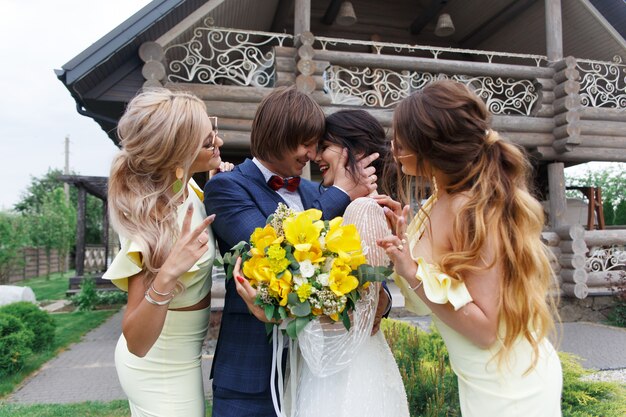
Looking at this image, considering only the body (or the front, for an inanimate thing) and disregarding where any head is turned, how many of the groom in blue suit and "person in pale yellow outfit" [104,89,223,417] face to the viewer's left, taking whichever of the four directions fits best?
0

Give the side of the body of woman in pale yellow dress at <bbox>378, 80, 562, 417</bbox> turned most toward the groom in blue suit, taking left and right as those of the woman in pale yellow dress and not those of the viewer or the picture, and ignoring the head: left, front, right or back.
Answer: front

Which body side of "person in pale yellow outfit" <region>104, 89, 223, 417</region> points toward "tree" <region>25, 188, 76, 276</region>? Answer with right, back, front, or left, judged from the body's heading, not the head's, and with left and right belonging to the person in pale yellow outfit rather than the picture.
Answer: left

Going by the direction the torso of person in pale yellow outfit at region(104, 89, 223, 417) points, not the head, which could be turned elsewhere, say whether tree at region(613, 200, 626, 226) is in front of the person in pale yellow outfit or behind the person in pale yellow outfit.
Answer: in front

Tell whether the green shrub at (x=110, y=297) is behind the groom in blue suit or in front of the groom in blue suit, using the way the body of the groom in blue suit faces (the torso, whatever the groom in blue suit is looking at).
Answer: behind

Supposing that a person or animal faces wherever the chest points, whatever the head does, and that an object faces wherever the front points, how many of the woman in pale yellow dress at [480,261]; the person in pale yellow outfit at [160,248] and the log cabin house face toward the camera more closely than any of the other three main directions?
1

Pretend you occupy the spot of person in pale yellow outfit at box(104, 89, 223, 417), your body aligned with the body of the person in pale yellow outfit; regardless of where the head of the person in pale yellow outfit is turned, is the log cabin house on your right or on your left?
on your left

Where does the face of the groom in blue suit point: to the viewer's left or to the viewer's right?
to the viewer's right

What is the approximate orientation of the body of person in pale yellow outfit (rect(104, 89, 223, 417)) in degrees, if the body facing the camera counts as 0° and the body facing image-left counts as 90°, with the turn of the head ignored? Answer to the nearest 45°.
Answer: approximately 270°

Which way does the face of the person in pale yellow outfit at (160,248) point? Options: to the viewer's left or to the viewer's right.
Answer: to the viewer's right

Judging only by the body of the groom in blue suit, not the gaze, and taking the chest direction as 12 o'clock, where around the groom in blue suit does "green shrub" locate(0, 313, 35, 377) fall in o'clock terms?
The green shrub is roughly at 6 o'clock from the groom in blue suit.

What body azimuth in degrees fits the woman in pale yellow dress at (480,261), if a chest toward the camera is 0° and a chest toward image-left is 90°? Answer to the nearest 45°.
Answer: approximately 90°

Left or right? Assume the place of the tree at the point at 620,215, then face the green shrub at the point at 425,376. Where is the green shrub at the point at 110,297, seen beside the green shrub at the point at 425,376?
right

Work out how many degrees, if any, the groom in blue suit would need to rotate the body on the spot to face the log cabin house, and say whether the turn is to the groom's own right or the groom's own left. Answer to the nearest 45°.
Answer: approximately 135° to the groom's own left

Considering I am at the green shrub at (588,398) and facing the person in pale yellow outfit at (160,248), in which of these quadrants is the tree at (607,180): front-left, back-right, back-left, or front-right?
back-right
